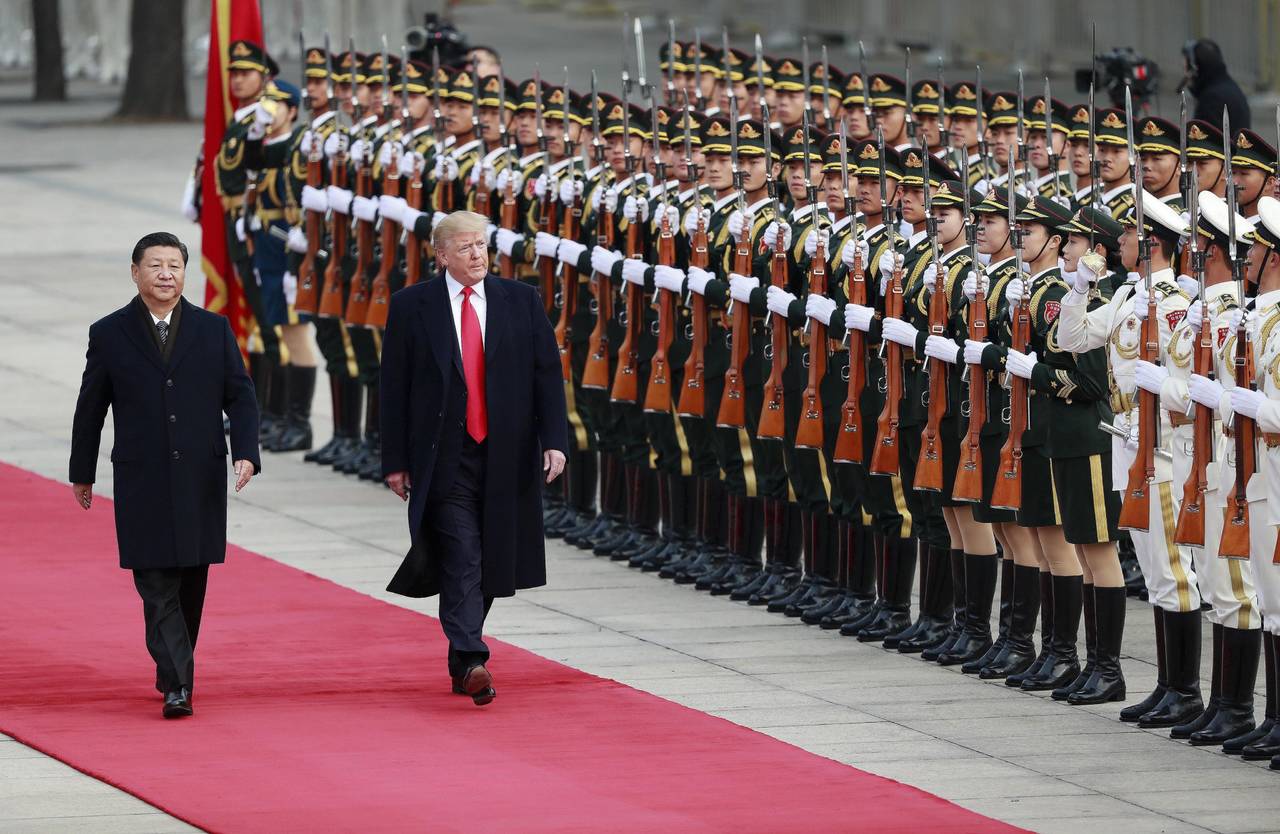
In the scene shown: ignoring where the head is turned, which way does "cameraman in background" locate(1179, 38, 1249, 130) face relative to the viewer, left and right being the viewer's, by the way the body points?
facing to the left of the viewer

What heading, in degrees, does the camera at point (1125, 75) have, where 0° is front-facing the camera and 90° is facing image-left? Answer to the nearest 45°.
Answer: approximately 90°

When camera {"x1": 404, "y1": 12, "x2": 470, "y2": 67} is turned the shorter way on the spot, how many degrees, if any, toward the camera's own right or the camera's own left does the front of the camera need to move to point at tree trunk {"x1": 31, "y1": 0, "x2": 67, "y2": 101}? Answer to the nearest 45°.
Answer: approximately 135° to the camera's own right

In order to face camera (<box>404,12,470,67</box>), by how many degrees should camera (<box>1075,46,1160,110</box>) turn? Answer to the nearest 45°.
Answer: approximately 45° to its right

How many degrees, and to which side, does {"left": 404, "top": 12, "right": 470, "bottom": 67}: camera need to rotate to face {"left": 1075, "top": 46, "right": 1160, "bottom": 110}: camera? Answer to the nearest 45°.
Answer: approximately 90° to its left

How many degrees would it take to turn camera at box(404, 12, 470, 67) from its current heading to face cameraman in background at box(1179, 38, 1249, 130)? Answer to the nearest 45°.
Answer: approximately 90° to its left

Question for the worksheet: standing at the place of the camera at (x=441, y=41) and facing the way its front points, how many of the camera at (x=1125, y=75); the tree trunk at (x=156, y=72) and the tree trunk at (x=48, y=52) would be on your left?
1

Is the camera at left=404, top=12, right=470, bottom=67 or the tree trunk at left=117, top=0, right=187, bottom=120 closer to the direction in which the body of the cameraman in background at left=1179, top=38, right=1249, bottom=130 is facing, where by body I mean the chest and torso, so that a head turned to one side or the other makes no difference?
the camera

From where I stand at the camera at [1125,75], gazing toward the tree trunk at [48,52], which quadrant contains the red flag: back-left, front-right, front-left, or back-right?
front-left

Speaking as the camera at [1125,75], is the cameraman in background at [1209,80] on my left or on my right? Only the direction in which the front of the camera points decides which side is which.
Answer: on my left

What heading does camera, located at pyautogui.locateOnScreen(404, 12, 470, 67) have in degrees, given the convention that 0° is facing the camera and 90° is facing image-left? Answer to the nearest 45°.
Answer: approximately 45°

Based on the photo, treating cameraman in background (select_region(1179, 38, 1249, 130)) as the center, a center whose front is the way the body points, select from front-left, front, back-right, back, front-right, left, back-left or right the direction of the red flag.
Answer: front

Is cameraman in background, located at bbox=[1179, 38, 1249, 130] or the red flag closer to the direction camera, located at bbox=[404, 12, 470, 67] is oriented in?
the red flag
